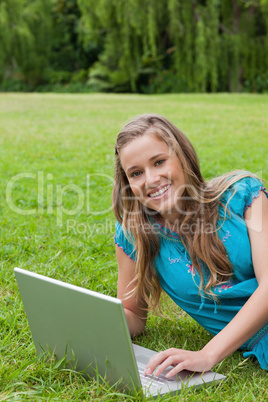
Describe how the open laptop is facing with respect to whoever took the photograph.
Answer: facing away from the viewer and to the right of the viewer

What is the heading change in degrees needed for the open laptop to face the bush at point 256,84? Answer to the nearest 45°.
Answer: approximately 45° to its left
